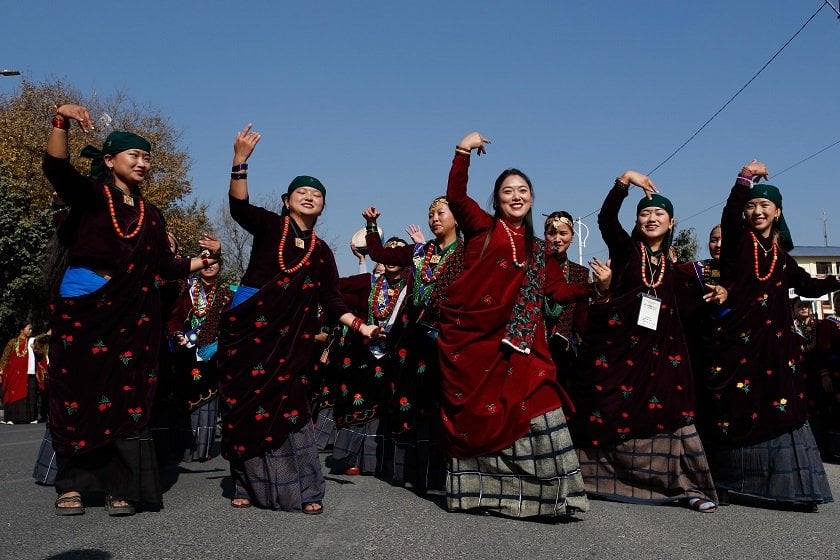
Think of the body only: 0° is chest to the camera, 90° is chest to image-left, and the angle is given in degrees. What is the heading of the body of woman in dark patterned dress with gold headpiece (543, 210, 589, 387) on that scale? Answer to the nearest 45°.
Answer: approximately 0°

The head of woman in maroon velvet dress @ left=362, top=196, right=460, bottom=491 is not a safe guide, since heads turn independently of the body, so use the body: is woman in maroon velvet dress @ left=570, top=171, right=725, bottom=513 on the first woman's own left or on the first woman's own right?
on the first woman's own left

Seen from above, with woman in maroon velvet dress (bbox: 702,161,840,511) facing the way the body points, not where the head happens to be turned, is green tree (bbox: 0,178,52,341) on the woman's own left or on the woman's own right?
on the woman's own right

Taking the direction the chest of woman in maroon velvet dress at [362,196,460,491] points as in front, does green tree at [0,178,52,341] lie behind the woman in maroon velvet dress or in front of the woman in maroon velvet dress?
behind

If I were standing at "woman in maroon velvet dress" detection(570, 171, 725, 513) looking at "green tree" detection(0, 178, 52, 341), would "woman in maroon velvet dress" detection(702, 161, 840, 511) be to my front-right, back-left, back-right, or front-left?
back-right

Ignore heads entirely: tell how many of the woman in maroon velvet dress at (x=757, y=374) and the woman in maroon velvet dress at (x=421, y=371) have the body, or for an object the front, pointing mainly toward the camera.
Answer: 2
